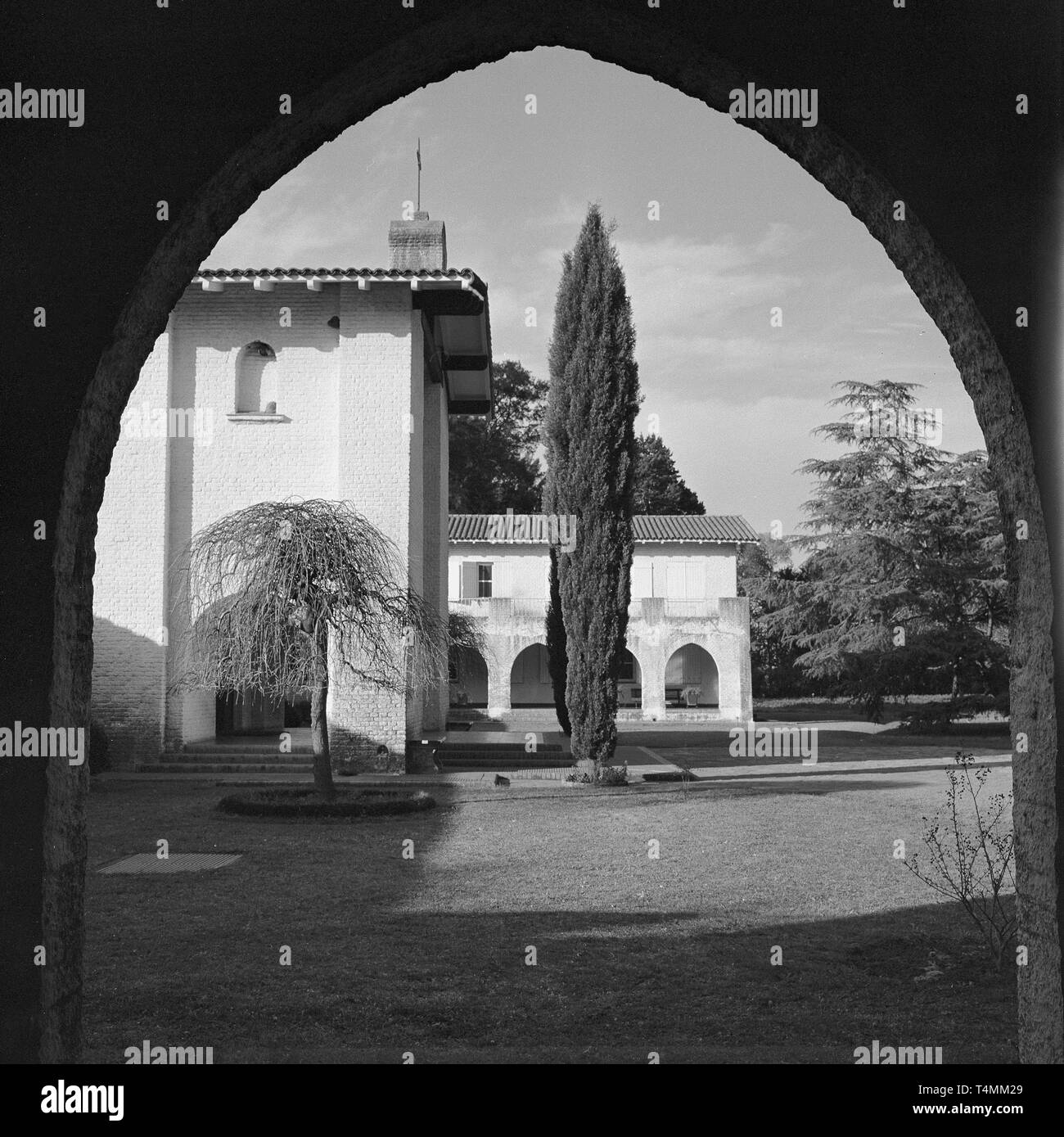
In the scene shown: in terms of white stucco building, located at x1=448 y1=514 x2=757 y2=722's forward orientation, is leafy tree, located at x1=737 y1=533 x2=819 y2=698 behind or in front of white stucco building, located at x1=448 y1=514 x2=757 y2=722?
behind

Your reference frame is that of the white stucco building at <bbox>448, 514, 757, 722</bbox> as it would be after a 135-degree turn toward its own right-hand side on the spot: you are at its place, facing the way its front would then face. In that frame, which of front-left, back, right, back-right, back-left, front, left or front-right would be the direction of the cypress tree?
back-left

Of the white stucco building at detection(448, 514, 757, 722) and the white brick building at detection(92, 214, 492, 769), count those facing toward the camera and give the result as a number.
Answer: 2

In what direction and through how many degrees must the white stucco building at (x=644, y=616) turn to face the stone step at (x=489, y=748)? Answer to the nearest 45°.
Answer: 0° — it already faces it

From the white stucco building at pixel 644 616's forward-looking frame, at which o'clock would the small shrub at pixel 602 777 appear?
The small shrub is roughly at 12 o'clock from the white stucco building.
